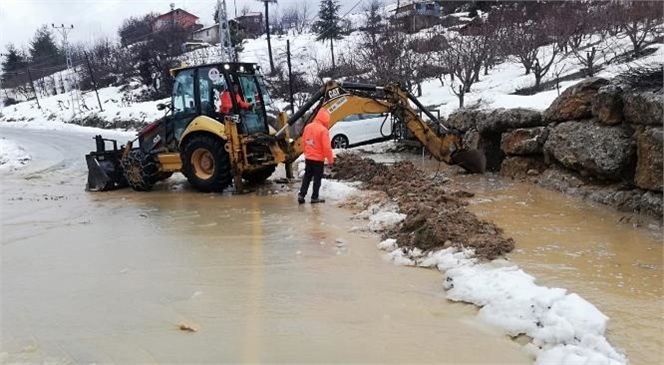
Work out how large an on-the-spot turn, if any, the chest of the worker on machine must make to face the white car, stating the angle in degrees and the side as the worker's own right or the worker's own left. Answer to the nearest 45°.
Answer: approximately 45° to the worker's own left

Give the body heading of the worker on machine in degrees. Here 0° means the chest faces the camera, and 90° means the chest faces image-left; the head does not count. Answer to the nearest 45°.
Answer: approximately 270°

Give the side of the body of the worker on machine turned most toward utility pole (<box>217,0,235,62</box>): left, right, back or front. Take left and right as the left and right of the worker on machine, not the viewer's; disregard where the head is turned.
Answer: left

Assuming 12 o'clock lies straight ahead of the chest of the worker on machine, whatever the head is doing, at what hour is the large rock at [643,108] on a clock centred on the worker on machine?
The large rock is roughly at 1 o'clock from the worker on machine.

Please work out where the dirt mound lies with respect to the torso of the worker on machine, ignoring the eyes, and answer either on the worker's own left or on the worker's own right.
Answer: on the worker's own right

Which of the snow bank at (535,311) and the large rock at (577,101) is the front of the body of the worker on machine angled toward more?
the large rock

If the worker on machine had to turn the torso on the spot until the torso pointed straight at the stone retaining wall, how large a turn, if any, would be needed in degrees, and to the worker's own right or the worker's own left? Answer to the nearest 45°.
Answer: approximately 45° to the worker's own right
